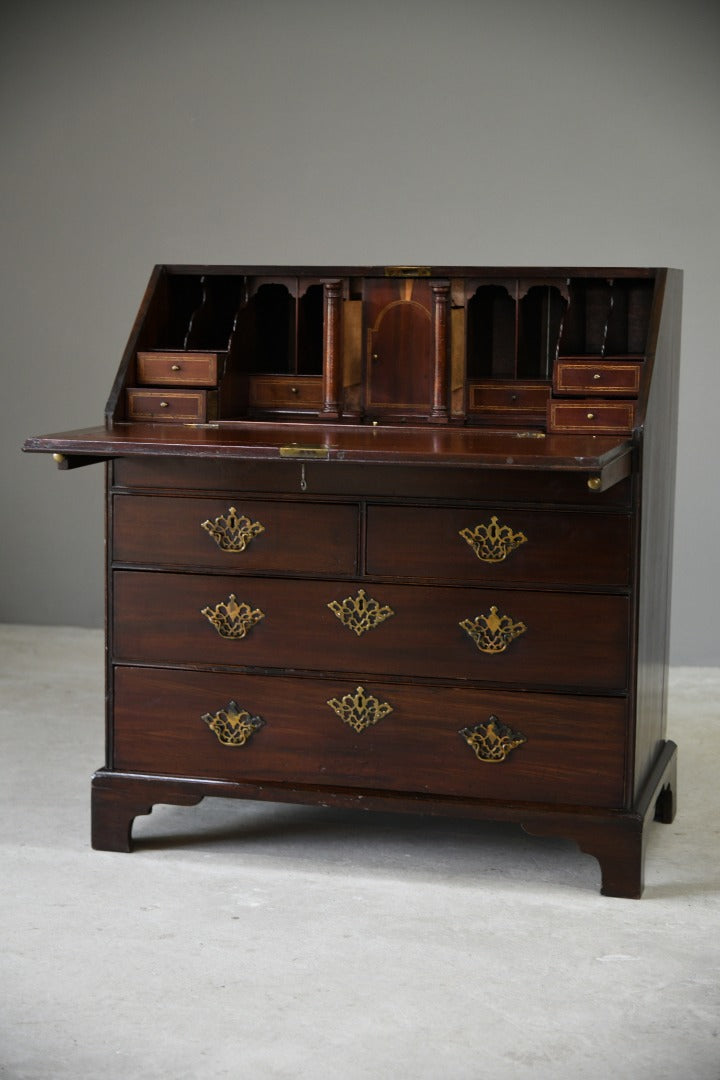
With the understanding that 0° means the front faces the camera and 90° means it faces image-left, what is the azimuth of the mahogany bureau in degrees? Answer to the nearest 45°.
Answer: approximately 0°
